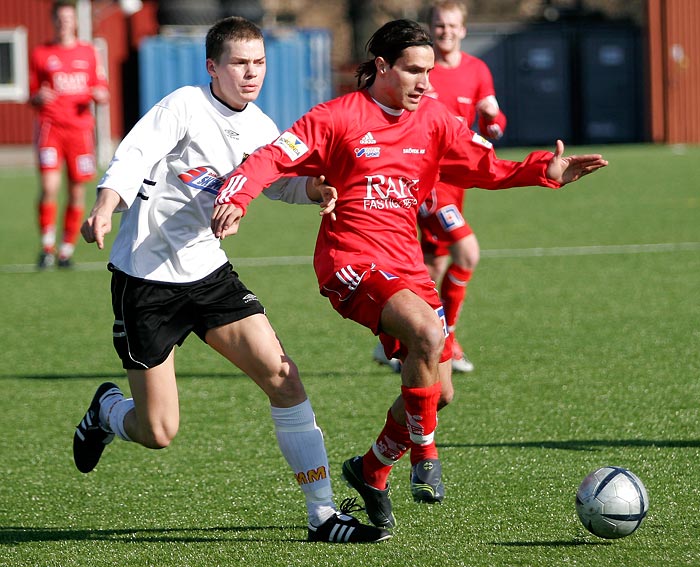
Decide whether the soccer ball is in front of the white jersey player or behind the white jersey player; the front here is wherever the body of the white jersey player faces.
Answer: in front

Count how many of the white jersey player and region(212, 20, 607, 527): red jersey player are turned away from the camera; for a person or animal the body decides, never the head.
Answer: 0

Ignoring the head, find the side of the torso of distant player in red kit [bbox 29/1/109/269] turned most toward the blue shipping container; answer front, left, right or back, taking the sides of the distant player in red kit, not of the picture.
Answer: back

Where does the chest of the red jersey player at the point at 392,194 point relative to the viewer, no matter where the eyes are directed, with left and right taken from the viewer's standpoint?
facing the viewer and to the right of the viewer

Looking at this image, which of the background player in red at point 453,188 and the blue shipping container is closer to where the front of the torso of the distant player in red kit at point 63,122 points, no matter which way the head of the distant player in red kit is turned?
the background player in red

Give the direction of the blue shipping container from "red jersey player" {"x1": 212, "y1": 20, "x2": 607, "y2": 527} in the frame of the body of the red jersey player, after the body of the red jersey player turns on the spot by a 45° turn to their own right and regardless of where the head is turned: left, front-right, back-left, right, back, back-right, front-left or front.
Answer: back

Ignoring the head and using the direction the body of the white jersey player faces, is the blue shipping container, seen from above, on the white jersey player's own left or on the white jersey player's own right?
on the white jersey player's own left

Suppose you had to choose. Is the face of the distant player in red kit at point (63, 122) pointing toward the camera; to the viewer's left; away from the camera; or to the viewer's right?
toward the camera

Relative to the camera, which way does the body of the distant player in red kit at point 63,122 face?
toward the camera

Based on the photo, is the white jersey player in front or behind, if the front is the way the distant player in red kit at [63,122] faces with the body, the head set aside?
in front

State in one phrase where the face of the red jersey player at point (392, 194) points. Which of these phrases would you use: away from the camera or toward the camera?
toward the camera

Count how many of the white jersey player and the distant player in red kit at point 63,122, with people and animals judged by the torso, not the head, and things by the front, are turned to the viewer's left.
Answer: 0

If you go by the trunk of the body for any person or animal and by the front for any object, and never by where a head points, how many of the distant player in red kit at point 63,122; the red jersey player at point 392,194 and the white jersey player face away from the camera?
0

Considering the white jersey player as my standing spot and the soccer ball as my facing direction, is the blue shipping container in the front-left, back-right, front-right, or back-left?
back-left

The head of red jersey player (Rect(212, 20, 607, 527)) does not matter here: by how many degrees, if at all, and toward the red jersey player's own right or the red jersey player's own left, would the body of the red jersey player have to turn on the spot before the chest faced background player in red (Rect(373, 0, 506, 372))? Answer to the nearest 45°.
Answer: approximately 135° to the red jersey player's own left
